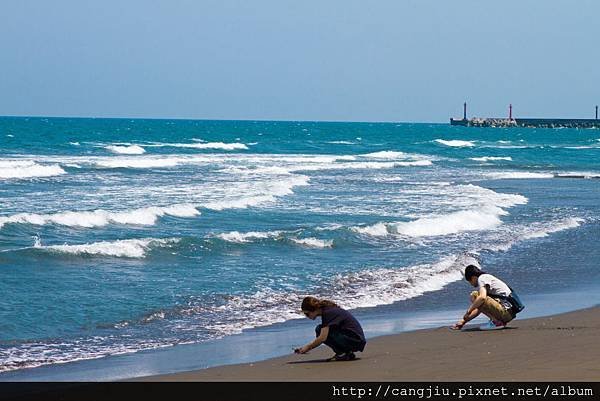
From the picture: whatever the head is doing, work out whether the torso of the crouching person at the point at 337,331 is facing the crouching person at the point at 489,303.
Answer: no

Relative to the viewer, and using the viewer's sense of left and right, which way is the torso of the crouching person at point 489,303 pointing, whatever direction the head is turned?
facing to the left of the viewer

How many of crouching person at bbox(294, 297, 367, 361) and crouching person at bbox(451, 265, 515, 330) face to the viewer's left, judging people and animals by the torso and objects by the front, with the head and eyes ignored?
2

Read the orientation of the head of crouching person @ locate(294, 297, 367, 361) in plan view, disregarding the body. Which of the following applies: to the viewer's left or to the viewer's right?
to the viewer's left

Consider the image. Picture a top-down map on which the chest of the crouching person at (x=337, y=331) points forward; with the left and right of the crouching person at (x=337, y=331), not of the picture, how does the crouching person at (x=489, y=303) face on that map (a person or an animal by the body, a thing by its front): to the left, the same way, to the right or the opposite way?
the same way

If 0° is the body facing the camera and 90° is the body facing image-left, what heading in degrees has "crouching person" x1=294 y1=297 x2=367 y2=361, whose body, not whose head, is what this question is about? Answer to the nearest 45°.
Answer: approximately 90°
